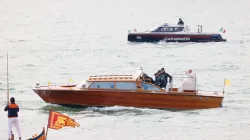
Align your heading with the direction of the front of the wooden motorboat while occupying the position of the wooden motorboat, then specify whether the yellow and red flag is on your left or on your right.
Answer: on your left

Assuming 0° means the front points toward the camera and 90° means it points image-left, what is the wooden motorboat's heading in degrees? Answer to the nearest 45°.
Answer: approximately 90°
